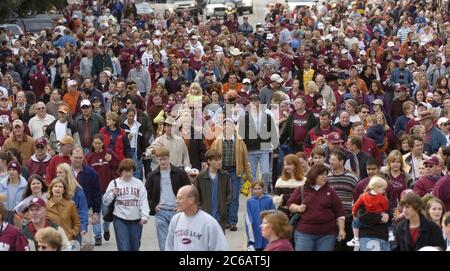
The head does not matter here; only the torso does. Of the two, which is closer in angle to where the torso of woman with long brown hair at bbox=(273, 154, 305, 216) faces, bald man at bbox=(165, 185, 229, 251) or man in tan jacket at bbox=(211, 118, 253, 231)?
the bald man

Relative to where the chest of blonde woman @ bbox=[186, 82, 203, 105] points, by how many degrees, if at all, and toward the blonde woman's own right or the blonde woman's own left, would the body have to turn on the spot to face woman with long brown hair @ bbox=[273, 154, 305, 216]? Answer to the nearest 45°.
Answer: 0° — they already face them

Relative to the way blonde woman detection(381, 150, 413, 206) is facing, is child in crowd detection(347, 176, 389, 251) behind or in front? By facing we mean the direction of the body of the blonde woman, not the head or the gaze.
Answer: in front

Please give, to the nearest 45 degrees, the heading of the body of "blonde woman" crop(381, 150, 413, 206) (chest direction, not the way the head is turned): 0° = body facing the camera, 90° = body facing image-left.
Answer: approximately 0°

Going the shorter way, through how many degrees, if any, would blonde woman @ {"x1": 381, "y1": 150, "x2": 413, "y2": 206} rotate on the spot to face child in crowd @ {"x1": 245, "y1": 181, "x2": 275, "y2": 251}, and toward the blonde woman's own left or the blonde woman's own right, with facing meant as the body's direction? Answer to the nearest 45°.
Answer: approximately 45° to the blonde woman's own right

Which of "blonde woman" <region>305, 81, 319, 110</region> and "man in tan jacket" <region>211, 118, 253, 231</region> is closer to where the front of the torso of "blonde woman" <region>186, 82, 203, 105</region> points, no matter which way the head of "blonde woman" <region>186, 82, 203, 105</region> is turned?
the man in tan jacket
